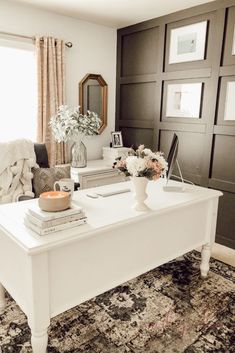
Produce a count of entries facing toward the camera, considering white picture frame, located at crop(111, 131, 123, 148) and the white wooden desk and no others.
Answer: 1

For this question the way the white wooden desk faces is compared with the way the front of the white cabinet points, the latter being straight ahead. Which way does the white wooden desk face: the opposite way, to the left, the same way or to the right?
the opposite way

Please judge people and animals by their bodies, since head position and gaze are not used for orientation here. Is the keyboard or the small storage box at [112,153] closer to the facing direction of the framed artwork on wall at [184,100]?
the keyboard

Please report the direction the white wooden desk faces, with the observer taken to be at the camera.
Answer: facing away from the viewer and to the left of the viewer

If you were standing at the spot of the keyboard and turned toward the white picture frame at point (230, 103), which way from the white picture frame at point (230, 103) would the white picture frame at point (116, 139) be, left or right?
left

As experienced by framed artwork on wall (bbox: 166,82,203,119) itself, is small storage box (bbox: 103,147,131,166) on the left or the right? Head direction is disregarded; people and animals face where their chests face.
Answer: on its right

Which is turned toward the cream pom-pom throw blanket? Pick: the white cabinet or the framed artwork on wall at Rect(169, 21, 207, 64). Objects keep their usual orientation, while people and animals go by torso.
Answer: the framed artwork on wall

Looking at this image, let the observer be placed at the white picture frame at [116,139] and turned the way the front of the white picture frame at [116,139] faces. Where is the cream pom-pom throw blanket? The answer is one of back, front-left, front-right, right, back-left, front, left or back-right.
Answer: front-right

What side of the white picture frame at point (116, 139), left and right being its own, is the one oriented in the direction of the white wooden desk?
front

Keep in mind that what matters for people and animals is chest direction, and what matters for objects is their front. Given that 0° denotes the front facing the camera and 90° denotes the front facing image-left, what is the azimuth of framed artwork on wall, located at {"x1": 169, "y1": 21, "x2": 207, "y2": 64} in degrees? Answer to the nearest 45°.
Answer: approximately 45°

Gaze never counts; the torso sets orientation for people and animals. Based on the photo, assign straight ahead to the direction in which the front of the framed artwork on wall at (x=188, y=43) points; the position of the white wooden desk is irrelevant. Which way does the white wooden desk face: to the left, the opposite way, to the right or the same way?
to the right

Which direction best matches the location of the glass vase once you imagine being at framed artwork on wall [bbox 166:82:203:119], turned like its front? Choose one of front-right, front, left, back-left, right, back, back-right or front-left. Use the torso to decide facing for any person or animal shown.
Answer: front-right

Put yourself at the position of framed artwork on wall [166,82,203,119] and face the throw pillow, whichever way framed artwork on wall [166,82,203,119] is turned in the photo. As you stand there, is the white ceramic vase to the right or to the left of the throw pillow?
left
